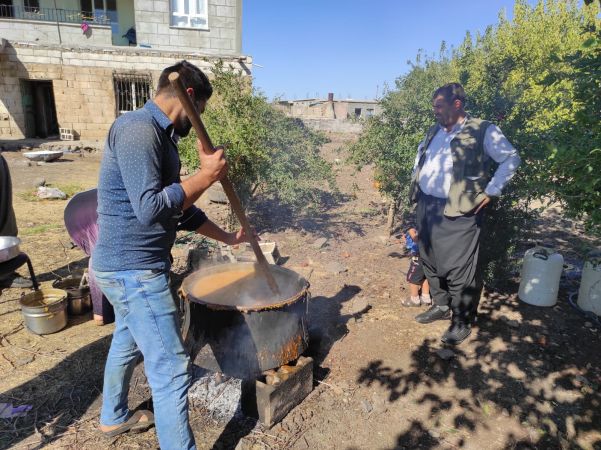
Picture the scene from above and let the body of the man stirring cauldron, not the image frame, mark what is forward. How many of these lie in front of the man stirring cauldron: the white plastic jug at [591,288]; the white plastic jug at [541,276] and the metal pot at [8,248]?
2

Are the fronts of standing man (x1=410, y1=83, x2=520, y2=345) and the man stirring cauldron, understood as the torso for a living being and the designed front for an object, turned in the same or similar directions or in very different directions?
very different directions

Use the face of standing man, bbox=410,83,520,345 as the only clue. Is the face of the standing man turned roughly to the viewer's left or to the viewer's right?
to the viewer's left

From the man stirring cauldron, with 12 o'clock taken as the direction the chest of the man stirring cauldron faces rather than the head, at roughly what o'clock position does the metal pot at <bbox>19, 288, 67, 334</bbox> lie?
The metal pot is roughly at 8 o'clock from the man stirring cauldron.

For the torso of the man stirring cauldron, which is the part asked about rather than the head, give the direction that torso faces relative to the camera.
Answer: to the viewer's right

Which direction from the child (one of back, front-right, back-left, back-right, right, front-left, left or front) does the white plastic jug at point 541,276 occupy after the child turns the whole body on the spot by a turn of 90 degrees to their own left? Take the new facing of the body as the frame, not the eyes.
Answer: front-left

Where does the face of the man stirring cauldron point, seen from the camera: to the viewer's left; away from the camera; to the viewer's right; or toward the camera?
to the viewer's right

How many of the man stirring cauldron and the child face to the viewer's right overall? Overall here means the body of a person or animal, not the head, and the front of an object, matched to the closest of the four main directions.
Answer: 1
